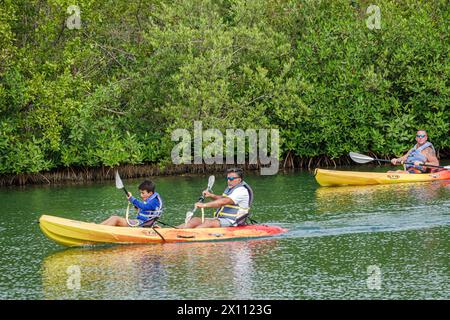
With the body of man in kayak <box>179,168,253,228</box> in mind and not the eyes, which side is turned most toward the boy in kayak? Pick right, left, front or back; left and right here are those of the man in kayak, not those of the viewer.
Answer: front

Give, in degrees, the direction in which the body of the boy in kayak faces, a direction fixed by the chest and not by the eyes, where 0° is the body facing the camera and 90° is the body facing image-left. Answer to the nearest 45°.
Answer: approximately 90°

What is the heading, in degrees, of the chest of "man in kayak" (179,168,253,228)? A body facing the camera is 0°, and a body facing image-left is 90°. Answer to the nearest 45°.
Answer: approximately 90°

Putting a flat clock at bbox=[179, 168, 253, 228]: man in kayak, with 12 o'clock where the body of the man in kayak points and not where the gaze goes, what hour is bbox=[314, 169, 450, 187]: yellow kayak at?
The yellow kayak is roughly at 4 o'clock from the man in kayak.

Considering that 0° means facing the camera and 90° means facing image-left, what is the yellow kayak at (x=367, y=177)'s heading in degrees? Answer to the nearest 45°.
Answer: approximately 90°

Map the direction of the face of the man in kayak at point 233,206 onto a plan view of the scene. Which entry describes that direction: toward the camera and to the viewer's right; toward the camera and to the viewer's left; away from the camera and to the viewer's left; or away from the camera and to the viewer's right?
toward the camera and to the viewer's left

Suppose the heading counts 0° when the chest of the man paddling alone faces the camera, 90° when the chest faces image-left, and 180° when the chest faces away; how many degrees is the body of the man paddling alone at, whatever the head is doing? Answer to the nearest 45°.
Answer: approximately 45°

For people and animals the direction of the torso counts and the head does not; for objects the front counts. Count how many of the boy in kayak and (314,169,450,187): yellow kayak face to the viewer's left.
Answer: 2

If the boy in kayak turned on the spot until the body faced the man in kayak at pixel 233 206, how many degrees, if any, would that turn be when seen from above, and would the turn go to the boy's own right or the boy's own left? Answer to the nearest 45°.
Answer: approximately 180°
